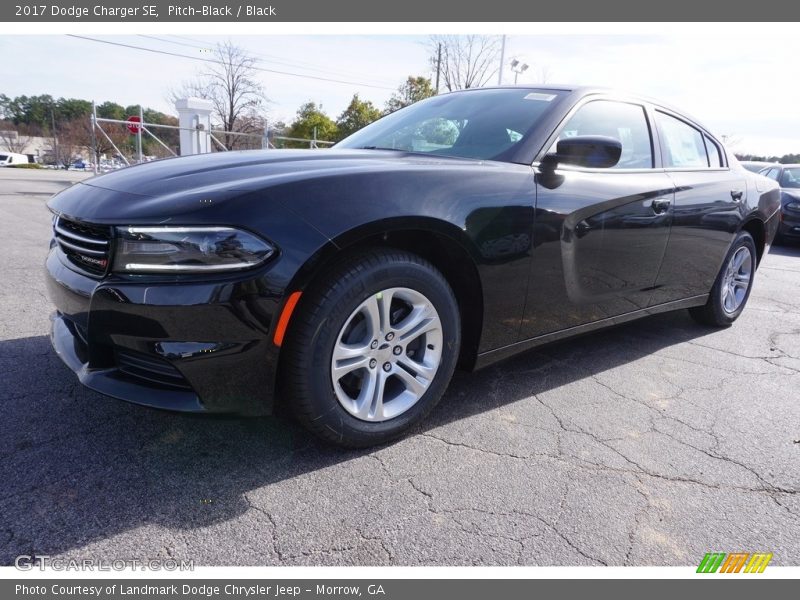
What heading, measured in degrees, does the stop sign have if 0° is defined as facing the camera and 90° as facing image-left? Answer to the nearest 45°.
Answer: approximately 0°

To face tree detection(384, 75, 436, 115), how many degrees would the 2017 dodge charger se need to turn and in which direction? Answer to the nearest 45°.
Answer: approximately 135° to its right

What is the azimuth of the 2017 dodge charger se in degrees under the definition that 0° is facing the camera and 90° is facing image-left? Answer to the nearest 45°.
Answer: approximately 45°

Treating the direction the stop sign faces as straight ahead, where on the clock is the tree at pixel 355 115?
The tree is roughly at 7 o'clock from the stop sign.

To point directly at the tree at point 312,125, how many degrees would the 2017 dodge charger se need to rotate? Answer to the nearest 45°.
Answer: approximately 135° to its right

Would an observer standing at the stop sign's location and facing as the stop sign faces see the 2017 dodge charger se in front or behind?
in front

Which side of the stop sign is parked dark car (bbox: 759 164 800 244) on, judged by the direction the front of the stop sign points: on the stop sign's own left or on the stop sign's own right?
on the stop sign's own left

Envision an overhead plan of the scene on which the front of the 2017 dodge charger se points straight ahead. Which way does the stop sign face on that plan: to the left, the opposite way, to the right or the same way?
to the left

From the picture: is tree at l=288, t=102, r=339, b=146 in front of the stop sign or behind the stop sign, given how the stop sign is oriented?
behind

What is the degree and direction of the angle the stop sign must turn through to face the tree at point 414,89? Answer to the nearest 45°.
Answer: approximately 135° to its left

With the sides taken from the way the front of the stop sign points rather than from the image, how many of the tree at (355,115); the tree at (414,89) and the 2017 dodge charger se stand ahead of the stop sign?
1
